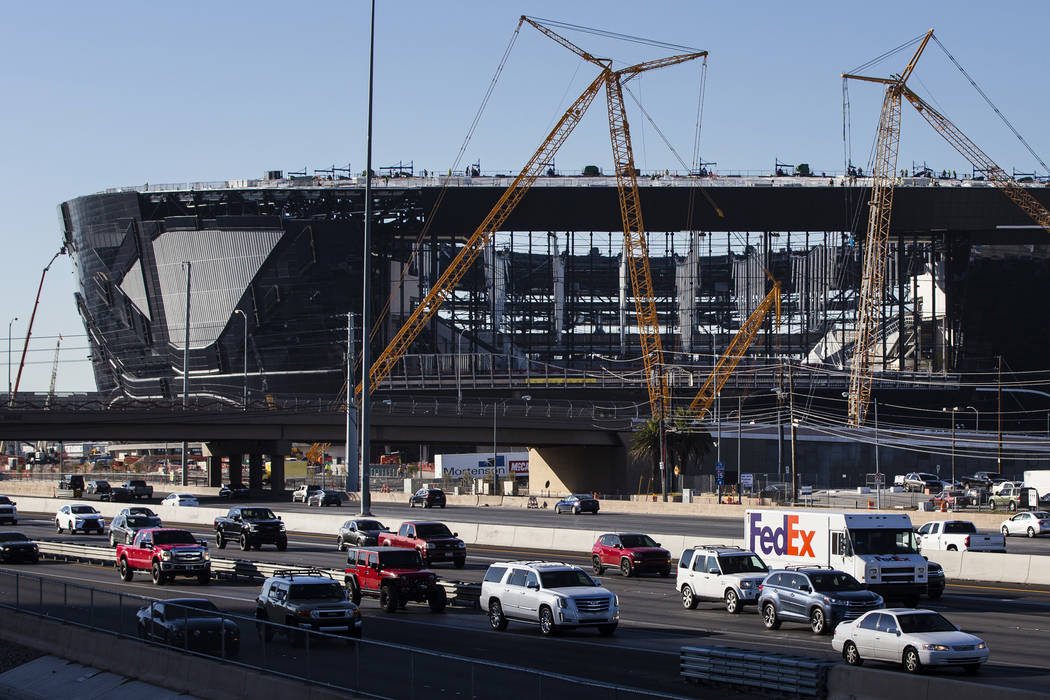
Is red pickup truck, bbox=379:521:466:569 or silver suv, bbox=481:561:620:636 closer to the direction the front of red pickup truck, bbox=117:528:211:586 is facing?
the silver suv

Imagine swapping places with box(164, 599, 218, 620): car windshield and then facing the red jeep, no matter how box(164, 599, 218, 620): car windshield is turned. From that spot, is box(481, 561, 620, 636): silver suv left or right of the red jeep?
right

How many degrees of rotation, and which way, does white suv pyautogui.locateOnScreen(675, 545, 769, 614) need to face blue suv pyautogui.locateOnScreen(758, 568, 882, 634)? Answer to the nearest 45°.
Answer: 0° — it already faces it

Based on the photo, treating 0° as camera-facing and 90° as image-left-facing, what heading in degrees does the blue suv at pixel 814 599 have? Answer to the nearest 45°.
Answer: approximately 315°

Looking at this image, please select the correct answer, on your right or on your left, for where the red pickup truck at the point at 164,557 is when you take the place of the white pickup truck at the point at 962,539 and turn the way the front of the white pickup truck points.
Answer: on your left

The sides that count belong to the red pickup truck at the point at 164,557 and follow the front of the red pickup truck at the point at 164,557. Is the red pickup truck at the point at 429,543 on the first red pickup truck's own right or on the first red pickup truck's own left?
on the first red pickup truck's own left

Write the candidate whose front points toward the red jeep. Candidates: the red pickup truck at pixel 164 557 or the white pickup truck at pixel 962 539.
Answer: the red pickup truck

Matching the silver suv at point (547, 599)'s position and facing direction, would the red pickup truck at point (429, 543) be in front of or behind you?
behind

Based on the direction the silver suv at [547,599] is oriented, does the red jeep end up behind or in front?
behind
